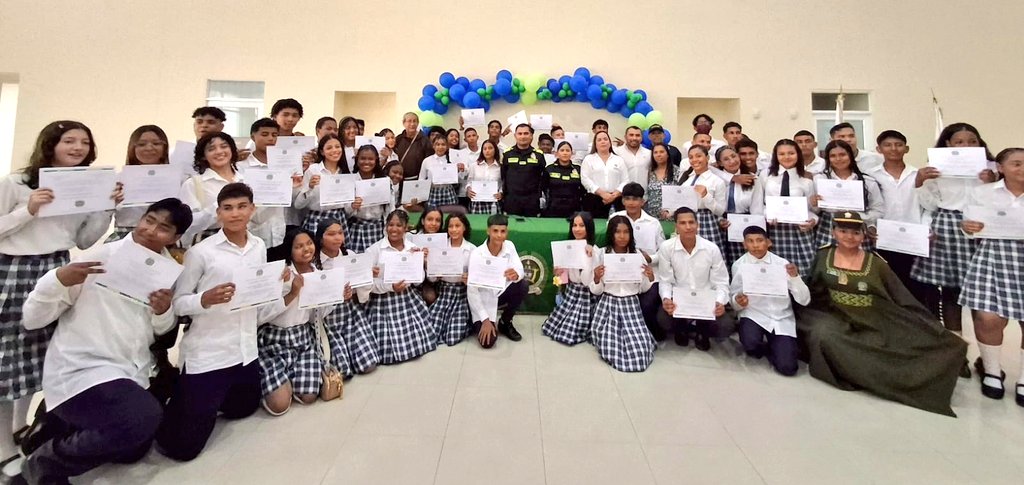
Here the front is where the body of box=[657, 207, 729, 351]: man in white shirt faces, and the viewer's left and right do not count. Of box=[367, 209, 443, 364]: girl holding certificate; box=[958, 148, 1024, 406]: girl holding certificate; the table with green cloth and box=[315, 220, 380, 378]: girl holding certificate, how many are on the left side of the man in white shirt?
1

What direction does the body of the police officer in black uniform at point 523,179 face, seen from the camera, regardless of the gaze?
toward the camera

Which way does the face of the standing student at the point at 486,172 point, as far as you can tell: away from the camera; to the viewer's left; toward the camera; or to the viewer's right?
toward the camera

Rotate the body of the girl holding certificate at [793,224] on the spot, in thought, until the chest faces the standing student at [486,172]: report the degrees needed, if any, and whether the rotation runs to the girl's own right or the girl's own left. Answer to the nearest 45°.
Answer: approximately 90° to the girl's own right

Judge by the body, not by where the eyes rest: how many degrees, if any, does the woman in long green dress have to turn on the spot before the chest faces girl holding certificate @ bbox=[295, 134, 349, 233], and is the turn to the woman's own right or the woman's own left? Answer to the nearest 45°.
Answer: approximately 45° to the woman's own right

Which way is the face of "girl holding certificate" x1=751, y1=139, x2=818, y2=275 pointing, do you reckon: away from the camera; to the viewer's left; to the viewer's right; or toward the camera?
toward the camera

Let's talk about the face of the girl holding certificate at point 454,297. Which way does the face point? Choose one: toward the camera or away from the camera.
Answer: toward the camera

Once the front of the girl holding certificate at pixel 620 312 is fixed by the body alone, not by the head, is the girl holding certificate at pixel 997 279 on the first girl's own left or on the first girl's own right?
on the first girl's own left

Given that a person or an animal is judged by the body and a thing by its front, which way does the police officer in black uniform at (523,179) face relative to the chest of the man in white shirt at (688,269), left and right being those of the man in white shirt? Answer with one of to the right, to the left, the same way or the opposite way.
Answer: the same way

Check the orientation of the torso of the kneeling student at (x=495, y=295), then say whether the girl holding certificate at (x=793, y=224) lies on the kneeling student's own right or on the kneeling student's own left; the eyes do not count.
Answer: on the kneeling student's own left

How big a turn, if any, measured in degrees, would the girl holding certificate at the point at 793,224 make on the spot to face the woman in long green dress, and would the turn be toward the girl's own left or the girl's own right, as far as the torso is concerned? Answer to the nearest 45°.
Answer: approximately 45° to the girl's own left

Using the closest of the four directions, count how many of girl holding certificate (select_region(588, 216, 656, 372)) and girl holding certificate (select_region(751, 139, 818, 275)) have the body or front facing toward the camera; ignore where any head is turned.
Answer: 2

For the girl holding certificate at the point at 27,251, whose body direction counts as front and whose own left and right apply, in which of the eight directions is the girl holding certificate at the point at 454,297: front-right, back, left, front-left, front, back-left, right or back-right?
front-left

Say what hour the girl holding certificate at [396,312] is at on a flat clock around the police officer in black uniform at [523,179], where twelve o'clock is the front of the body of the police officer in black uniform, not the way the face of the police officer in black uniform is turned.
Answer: The girl holding certificate is roughly at 1 o'clock from the police officer in black uniform.

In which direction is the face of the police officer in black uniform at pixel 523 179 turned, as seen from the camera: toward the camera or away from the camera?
toward the camera
